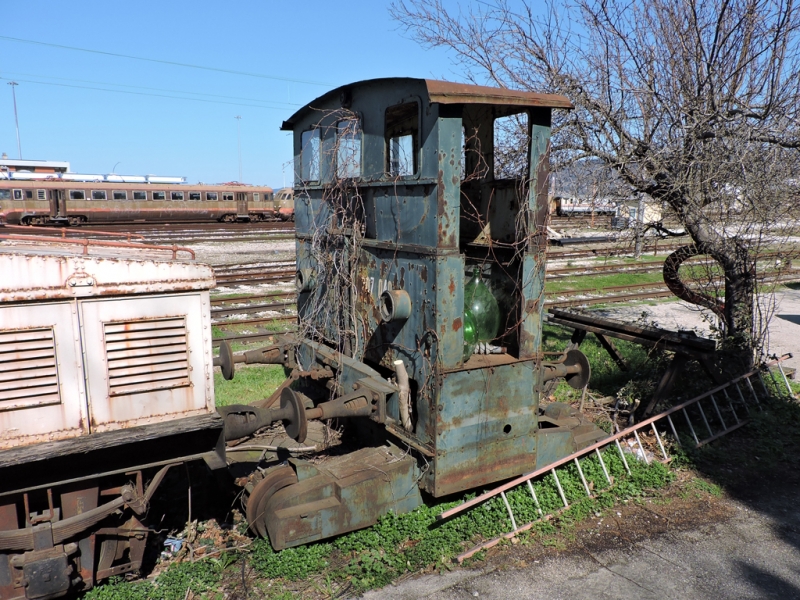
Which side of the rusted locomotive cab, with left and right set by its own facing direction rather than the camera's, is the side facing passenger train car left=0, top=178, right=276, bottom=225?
right

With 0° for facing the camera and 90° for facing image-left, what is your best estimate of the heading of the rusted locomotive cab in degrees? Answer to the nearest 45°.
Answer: approximately 45°

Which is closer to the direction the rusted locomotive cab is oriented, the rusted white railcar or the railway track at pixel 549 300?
the rusted white railcar

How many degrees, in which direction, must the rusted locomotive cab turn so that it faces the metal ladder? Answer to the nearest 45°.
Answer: approximately 180°

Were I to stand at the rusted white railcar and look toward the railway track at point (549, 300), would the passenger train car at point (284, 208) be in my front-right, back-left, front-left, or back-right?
front-left

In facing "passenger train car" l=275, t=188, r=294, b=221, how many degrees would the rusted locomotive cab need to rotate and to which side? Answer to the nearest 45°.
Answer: approximately 135° to its right

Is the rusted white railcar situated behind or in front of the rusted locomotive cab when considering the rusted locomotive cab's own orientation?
in front
